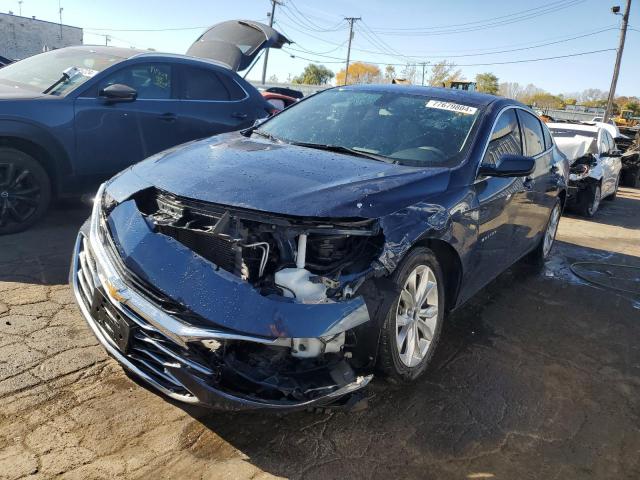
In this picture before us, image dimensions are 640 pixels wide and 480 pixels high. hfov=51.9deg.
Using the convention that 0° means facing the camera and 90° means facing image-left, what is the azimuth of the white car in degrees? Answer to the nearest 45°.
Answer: approximately 45°

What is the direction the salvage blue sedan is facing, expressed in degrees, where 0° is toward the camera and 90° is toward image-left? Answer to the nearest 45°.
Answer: approximately 45°

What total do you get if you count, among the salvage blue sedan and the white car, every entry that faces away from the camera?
0

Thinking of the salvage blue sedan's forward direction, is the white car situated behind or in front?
behind

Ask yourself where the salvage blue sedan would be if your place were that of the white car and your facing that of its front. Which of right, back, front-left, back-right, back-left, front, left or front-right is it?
front-left
